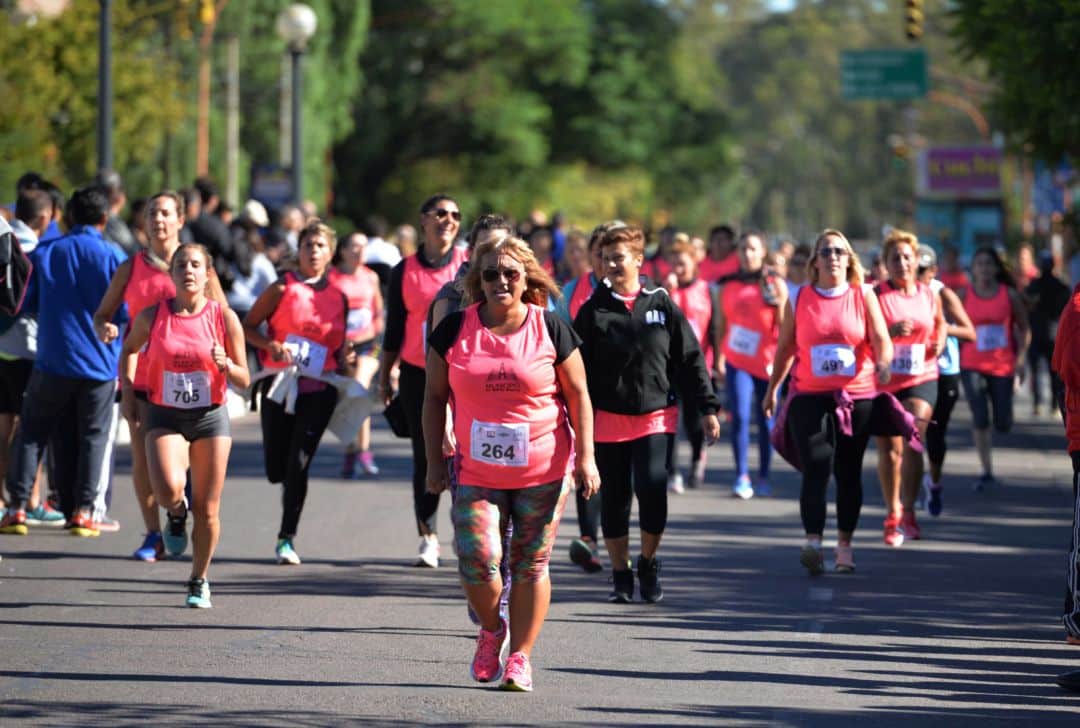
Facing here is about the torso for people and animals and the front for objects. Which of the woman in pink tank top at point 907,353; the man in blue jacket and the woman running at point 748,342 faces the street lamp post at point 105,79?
the man in blue jacket

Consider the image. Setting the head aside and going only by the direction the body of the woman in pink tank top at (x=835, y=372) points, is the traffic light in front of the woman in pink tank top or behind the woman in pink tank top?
behind

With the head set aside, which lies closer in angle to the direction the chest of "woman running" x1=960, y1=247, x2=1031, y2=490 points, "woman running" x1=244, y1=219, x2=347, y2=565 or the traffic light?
the woman running

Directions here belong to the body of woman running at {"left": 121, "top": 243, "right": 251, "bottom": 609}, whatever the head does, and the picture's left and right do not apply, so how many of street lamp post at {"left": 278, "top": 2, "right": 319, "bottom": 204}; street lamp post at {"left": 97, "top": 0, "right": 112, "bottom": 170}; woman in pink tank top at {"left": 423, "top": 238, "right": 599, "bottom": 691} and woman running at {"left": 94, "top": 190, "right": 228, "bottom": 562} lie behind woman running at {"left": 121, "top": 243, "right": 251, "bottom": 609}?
3

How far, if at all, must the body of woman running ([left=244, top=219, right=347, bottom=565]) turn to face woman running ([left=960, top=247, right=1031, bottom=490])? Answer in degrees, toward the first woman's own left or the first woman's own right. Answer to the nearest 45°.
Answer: approximately 135° to the first woman's own left

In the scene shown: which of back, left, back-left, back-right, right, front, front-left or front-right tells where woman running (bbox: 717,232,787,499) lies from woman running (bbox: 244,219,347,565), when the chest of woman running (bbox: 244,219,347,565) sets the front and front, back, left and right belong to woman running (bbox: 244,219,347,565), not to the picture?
back-left

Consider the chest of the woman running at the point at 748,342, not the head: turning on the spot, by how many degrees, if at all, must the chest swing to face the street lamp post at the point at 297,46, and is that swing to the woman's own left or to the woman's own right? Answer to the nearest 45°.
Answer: approximately 135° to the woman's own right

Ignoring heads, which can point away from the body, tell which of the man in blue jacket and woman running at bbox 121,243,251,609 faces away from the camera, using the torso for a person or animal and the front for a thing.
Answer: the man in blue jacket

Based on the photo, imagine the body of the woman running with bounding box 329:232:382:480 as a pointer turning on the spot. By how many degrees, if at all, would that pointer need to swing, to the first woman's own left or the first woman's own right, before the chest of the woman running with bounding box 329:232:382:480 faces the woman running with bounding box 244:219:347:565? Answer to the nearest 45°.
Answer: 0° — they already face them

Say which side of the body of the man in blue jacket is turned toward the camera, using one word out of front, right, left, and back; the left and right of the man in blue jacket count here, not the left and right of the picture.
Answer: back
